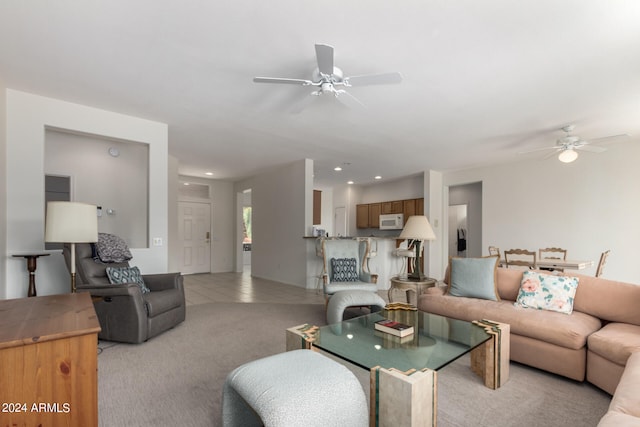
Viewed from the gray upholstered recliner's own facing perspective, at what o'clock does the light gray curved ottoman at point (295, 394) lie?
The light gray curved ottoman is roughly at 1 o'clock from the gray upholstered recliner.

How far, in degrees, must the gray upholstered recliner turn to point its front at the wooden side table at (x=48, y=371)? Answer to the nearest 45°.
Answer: approximately 45° to its right

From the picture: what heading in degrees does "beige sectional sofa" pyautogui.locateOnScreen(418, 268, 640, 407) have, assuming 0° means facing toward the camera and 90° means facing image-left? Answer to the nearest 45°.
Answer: approximately 45°

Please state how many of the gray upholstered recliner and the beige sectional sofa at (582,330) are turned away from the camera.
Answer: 0

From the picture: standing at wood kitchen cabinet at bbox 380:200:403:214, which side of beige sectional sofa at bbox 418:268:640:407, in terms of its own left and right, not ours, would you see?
right

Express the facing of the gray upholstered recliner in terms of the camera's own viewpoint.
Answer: facing the viewer and to the right of the viewer

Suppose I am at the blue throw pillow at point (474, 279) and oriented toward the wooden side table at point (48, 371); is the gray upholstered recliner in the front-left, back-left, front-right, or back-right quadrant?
front-right

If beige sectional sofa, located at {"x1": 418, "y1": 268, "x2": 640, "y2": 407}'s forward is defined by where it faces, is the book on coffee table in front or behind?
in front

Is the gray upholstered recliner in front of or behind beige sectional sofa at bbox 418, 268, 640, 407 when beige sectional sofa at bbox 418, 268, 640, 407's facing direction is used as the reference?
in front

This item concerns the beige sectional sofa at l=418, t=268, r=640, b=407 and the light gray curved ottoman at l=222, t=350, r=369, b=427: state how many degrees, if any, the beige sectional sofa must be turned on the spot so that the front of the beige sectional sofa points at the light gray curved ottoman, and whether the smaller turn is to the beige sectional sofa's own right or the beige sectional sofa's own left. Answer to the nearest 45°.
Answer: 0° — it already faces it

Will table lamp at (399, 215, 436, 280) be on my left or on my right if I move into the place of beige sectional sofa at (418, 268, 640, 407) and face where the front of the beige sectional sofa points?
on my right

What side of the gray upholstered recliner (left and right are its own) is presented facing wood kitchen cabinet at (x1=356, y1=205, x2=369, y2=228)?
left
